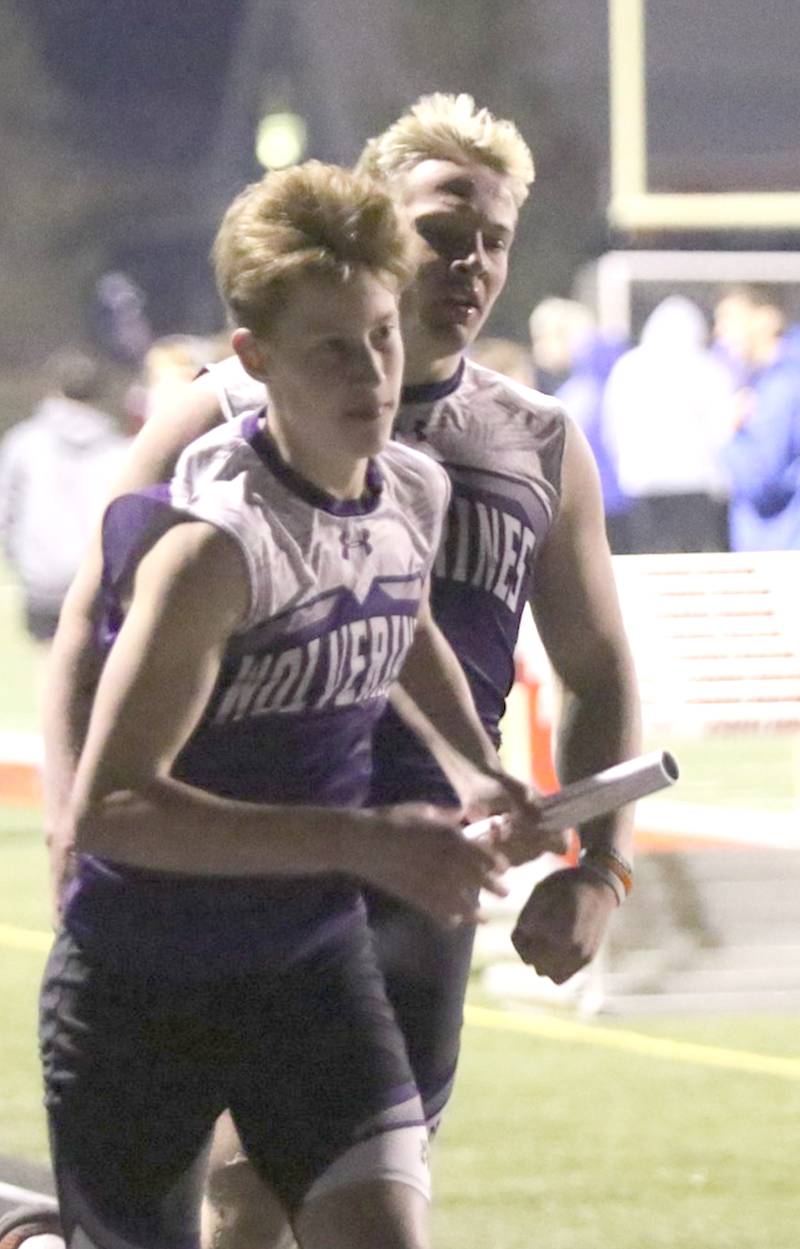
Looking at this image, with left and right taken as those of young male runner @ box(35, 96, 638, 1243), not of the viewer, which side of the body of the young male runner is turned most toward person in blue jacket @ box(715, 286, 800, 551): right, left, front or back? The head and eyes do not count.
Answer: back

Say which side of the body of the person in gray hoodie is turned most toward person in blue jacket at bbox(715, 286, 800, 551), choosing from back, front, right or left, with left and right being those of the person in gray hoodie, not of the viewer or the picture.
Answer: right

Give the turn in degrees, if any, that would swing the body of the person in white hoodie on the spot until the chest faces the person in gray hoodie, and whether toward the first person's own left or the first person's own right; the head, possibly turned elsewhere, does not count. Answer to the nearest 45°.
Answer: approximately 135° to the first person's own left

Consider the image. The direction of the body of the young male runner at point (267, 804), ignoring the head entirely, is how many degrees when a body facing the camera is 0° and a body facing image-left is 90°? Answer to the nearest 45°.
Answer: approximately 315°

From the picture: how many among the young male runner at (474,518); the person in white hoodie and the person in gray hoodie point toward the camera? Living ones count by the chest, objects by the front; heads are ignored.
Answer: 1

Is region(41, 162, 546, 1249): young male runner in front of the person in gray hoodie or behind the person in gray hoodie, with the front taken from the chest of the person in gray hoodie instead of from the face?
behind

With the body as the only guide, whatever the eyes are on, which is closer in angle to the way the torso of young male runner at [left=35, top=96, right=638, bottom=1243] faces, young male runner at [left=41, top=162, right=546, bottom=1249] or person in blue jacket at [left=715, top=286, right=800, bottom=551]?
the young male runner

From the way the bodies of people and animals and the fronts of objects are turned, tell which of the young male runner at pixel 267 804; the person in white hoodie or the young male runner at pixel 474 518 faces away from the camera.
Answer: the person in white hoodie

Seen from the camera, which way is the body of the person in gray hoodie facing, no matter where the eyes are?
away from the camera

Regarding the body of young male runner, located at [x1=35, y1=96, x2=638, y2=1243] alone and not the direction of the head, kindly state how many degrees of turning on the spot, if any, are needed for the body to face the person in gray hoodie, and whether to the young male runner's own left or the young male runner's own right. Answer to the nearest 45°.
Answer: approximately 180°
